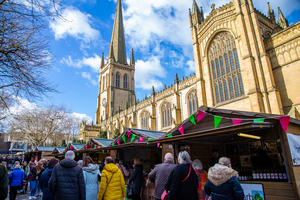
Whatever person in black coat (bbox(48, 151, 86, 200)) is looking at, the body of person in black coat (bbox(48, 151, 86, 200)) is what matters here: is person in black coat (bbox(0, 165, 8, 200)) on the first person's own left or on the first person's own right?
on the first person's own left

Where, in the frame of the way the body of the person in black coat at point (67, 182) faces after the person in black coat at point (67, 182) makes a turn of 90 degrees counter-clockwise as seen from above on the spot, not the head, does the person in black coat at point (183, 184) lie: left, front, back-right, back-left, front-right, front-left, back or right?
back-left

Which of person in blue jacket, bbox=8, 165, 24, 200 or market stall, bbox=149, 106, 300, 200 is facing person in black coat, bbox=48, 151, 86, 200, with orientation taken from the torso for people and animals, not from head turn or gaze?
the market stall

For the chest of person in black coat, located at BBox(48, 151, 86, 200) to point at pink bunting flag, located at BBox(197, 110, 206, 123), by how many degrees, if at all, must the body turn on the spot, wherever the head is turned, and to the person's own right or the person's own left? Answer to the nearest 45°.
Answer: approximately 90° to the person's own right

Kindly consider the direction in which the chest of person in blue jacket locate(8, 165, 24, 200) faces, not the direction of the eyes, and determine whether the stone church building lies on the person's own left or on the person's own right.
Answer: on the person's own right

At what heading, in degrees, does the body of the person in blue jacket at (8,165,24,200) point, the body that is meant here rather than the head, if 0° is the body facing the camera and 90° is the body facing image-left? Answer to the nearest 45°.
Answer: approximately 180°

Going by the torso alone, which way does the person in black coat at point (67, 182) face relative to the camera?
away from the camera

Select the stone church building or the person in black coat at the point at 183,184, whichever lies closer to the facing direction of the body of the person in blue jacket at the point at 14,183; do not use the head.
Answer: the stone church building

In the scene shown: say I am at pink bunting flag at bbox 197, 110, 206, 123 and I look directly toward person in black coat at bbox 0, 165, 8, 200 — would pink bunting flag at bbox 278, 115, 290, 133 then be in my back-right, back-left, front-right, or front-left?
back-left

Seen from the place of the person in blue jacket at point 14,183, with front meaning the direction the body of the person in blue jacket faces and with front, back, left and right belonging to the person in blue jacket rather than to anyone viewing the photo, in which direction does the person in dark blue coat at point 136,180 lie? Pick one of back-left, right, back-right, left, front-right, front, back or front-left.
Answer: back-right
